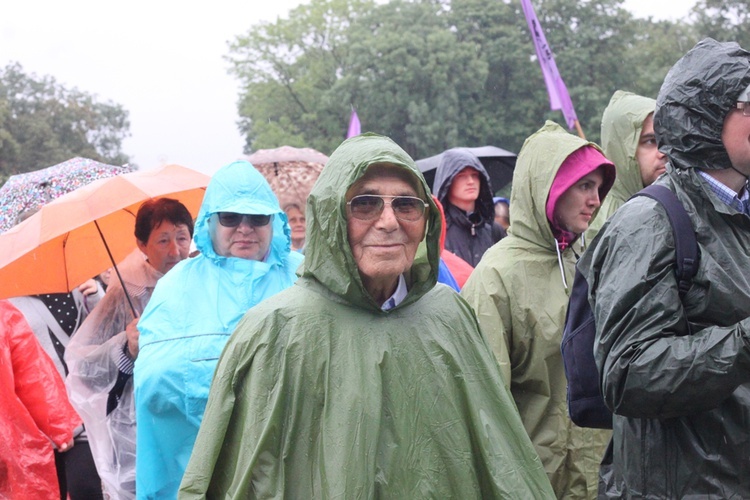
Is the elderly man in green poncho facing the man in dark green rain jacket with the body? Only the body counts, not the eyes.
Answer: no

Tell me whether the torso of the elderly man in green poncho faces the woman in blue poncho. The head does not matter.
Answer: no

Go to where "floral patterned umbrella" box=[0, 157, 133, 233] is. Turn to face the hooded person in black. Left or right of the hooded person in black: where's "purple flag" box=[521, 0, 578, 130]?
left

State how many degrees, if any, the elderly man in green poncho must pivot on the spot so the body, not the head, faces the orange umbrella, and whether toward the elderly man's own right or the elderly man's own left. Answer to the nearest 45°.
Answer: approximately 135° to the elderly man's own right

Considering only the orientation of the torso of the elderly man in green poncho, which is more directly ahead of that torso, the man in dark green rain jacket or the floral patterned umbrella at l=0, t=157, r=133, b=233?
the man in dark green rain jacket

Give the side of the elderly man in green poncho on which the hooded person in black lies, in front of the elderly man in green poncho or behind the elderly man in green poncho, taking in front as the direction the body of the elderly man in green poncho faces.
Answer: behind

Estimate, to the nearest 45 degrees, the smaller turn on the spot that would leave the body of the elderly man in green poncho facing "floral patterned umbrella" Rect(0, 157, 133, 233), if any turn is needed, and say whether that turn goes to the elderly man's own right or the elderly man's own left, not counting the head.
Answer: approximately 135° to the elderly man's own right

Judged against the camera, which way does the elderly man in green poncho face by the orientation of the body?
toward the camera

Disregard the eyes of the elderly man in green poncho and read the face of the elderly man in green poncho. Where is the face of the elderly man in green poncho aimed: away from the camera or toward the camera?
toward the camera

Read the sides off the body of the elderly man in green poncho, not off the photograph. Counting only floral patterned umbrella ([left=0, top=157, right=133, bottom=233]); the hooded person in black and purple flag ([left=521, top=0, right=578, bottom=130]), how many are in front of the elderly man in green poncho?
0

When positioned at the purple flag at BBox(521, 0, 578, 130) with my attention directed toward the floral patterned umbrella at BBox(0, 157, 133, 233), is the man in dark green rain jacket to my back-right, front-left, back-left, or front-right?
front-left

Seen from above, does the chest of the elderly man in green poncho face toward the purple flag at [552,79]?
no

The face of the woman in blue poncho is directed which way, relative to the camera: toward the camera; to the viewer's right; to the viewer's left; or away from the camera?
toward the camera

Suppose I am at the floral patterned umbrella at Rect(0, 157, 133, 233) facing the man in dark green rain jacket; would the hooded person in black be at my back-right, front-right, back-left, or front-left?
front-left
